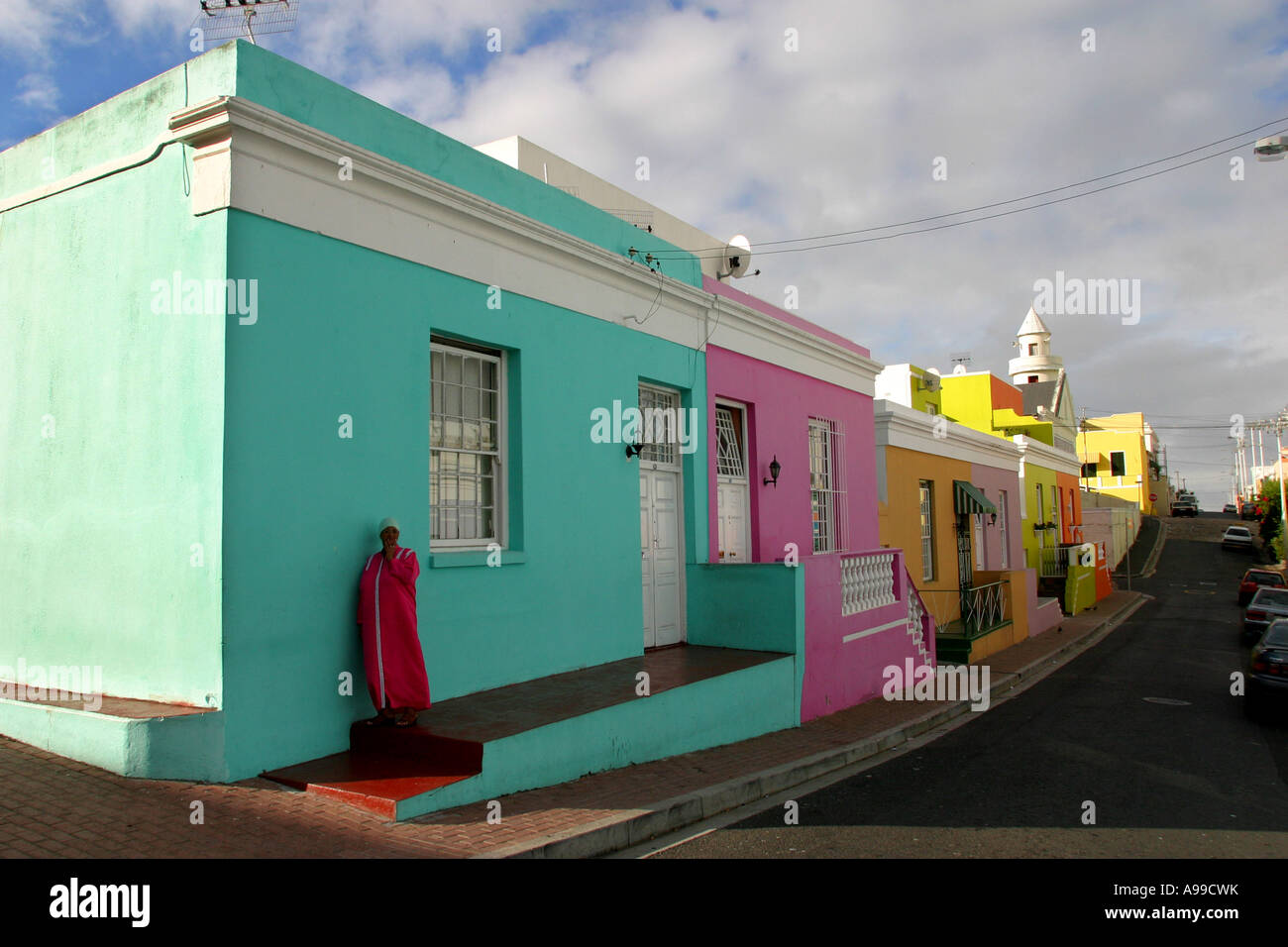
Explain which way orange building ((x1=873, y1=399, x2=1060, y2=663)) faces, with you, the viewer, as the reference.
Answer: facing the viewer and to the right of the viewer

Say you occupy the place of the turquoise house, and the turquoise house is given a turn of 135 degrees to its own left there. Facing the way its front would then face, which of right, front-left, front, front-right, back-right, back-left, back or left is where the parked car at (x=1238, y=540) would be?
front-right

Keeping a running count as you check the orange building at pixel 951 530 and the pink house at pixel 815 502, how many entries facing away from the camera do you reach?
0

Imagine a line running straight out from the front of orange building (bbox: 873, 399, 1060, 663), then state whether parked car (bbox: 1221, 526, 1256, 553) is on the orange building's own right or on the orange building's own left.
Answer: on the orange building's own left

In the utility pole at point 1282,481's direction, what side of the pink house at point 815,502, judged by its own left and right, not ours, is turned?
left

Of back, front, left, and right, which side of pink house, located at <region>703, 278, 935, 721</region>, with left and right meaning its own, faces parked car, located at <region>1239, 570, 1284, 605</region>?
left

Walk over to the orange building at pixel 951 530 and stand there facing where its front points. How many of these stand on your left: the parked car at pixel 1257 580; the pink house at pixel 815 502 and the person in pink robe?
1
